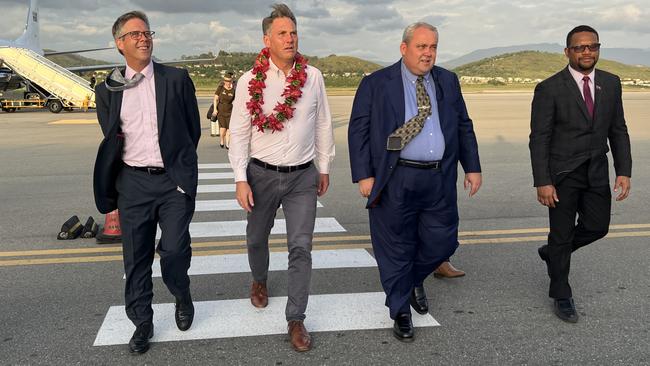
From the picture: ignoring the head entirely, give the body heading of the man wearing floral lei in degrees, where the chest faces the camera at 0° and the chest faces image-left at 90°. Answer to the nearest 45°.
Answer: approximately 0°

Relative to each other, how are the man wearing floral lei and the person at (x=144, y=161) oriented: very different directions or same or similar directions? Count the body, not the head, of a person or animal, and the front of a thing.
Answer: same or similar directions

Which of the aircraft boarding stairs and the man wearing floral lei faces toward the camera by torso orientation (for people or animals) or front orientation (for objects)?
the man wearing floral lei

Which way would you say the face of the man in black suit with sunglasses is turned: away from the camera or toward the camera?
toward the camera

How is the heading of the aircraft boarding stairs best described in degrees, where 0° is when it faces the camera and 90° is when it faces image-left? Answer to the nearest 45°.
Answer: approximately 90°

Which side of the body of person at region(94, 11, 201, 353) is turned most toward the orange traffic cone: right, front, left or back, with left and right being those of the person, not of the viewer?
back

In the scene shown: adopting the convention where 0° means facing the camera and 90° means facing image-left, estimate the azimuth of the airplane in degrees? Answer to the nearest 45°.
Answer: approximately 45°

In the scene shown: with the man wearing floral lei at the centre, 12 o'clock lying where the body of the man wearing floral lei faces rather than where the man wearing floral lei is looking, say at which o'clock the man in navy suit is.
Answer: The man in navy suit is roughly at 9 o'clock from the man wearing floral lei.

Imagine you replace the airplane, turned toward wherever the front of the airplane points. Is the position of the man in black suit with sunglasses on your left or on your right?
on your left

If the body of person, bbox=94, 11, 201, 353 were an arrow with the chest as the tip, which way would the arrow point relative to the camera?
toward the camera

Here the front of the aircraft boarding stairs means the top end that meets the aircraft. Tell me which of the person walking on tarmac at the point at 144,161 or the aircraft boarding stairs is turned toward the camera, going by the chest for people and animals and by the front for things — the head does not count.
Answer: the person walking on tarmac

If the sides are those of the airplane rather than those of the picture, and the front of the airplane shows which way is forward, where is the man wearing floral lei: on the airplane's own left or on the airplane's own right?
on the airplane's own left

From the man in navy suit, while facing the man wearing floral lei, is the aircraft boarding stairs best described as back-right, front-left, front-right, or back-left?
front-right
